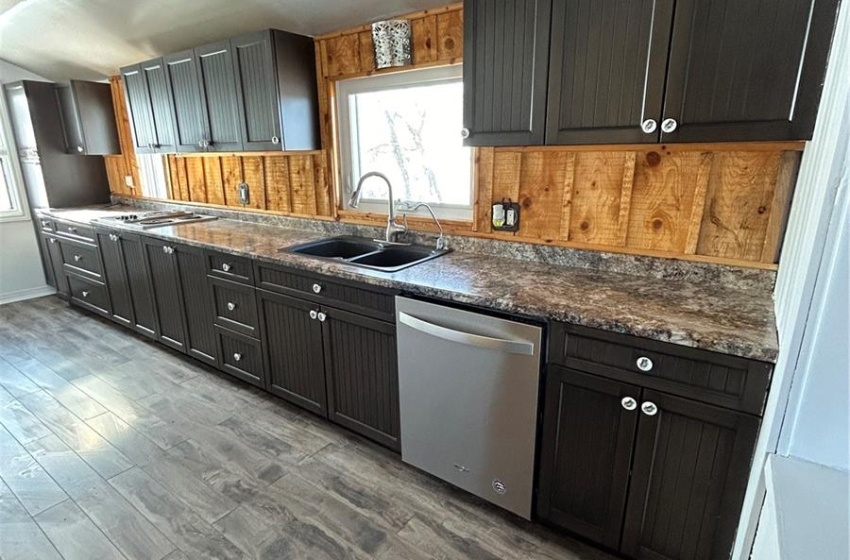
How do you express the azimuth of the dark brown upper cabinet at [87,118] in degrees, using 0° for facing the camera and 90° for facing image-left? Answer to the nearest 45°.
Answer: approximately 45°

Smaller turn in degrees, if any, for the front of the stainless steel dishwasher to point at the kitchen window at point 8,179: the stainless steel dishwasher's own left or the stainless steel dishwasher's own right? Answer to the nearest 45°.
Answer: approximately 90° to the stainless steel dishwasher's own right

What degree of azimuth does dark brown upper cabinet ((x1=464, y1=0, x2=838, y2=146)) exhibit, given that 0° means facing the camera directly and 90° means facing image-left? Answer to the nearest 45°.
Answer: approximately 0°

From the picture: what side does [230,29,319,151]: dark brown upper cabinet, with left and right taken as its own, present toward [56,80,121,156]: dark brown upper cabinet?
right

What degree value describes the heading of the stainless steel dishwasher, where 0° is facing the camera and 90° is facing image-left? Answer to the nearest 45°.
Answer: approximately 45°

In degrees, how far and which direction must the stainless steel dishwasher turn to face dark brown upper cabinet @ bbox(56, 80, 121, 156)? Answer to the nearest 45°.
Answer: approximately 90° to its right

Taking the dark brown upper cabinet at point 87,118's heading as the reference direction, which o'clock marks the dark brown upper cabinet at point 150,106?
the dark brown upper cabinet at point 150,106 is roughly at 10 o'clock from the dark brown upper cabinet at point 87,118.
